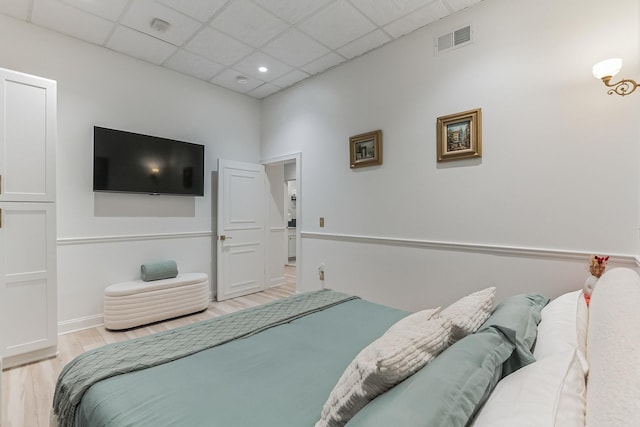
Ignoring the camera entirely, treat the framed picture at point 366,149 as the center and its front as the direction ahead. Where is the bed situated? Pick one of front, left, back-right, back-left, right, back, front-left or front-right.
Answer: front-left

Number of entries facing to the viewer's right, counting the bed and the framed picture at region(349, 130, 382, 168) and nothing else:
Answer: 0

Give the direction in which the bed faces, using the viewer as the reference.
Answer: facing away from the viewer and to the left of the viewer

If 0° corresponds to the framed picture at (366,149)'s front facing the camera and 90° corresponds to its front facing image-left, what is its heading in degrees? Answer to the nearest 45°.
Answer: approximately 45°

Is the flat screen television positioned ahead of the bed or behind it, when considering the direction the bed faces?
ahead

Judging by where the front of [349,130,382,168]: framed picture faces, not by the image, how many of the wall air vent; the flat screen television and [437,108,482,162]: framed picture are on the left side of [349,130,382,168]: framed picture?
2

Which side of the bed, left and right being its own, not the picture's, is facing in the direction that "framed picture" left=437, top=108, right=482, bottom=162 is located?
right

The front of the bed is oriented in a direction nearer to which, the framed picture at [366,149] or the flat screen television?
the flat screen television

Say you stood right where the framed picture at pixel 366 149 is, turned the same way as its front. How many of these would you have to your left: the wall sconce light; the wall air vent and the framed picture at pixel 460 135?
3

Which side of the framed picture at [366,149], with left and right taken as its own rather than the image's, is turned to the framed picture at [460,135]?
left

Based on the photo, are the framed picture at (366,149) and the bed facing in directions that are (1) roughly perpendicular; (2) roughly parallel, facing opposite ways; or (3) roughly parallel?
roughly perpendicular

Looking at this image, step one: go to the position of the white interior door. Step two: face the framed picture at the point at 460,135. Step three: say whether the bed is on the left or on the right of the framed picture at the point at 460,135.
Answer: right

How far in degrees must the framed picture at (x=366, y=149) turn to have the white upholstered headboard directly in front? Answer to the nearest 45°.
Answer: approximately 45° to its left
